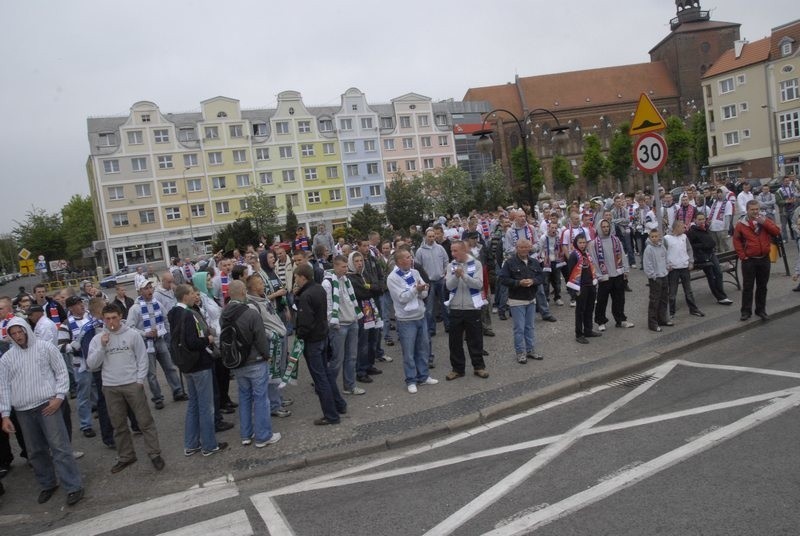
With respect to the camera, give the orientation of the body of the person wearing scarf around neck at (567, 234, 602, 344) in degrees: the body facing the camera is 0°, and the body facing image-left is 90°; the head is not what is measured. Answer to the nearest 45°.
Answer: approximately 315°

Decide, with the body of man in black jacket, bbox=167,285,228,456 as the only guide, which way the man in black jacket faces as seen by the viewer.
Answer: to the viewer's right

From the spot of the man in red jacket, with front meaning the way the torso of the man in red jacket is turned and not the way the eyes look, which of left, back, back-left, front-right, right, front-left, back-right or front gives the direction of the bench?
back

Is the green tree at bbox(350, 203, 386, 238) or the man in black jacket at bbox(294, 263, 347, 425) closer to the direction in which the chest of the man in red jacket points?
the man in black jacket

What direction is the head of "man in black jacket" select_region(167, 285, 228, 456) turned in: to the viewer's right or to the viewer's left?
to the viewer's right

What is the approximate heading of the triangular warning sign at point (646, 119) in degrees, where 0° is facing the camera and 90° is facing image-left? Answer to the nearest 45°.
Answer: approximately 0°

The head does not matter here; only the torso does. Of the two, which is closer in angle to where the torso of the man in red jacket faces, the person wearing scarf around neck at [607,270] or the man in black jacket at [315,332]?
the man in black jacket

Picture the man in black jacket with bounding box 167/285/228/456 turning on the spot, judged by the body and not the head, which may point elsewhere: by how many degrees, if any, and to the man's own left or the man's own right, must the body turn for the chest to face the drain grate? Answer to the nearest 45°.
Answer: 0° — they already face it
